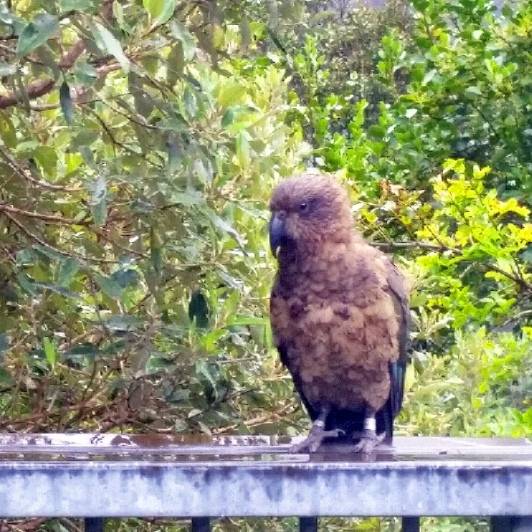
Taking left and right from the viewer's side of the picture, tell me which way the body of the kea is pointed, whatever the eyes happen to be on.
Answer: facing the viewer and to the left of the viewer
